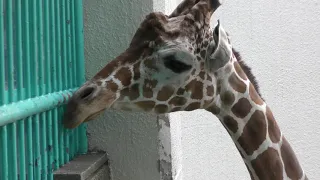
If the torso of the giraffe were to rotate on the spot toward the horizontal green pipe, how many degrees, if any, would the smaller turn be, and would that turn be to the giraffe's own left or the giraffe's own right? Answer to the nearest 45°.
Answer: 0° — it already faces it

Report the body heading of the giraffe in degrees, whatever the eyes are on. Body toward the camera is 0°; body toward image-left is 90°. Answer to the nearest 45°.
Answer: approximately 90°

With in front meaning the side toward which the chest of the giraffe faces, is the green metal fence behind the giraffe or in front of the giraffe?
in front
